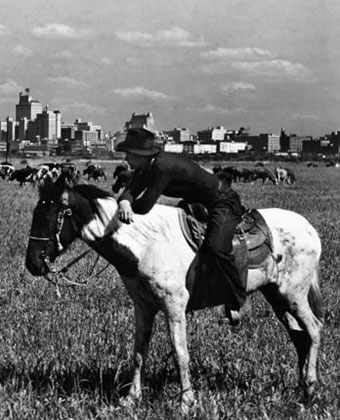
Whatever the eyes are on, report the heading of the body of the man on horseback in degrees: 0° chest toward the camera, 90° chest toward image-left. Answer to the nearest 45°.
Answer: approximately 90°

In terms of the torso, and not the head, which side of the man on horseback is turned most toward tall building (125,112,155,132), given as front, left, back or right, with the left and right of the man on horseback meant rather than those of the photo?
right
